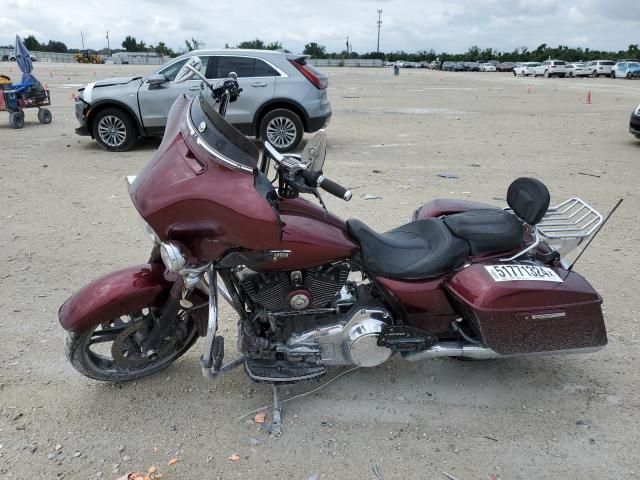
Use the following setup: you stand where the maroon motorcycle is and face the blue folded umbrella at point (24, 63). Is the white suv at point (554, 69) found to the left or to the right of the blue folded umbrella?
right

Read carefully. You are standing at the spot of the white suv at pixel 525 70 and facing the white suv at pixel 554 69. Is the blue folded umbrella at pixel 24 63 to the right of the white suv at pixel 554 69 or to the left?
right

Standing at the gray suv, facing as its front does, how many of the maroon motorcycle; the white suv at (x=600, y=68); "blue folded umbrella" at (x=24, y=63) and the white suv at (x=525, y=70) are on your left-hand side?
1

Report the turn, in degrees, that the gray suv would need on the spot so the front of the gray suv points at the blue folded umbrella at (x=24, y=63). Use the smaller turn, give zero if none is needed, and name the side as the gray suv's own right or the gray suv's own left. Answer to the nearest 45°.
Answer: approximately 45° to the gray suv's own right

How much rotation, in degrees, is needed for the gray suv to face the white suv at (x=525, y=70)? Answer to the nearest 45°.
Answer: approximately 135° to its right

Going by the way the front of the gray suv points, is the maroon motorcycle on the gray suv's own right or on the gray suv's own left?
on the gray suv's own left

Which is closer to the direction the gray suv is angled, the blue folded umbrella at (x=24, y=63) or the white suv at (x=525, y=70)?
the blue folded umbrella

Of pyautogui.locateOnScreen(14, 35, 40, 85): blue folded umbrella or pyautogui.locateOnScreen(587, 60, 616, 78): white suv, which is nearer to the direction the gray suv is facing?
the blue folded umbrella

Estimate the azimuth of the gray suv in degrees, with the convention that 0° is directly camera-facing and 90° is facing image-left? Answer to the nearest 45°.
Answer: approximately 90°

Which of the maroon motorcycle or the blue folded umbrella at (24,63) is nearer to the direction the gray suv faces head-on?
the blue folded umbrella
